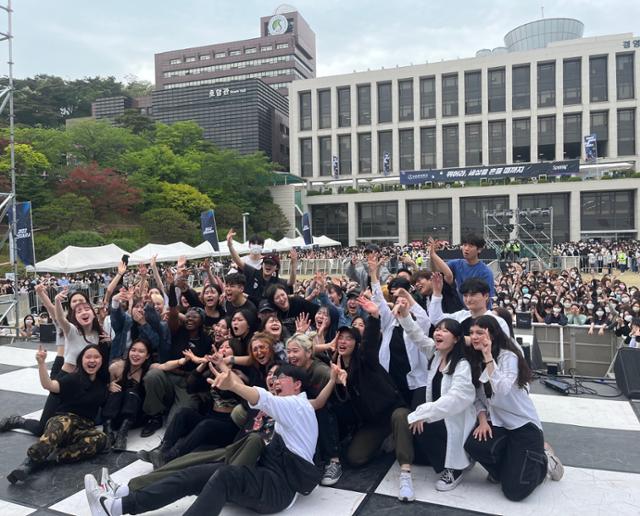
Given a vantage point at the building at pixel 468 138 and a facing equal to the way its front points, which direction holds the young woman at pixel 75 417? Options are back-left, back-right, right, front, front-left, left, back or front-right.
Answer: front

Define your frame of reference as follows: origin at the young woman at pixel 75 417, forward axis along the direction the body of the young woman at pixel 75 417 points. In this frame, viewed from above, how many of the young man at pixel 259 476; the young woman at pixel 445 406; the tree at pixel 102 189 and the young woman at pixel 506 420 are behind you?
1

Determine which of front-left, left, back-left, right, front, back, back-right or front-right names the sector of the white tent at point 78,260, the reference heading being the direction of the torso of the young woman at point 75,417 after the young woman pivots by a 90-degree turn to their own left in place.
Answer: left

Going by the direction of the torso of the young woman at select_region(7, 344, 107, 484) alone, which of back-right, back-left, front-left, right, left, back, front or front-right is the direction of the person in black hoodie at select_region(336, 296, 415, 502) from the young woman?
front-left

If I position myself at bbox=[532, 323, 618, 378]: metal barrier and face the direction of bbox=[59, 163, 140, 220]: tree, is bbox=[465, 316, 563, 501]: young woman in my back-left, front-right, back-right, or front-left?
back-left

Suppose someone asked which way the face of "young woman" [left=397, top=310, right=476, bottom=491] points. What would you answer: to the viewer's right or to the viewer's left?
to the viewer's left

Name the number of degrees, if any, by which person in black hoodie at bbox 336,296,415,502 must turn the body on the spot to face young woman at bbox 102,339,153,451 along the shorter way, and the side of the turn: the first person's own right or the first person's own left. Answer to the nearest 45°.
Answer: approximately 45° to the first person's own right

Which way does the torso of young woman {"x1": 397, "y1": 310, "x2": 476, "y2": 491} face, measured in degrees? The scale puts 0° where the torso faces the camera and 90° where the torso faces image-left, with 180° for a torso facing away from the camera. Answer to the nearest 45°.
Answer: approximately 45°

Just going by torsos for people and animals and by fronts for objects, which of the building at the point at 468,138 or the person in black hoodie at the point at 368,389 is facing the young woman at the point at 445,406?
the building

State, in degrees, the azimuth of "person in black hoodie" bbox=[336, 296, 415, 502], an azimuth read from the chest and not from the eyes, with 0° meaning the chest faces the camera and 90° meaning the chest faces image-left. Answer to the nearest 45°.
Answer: approximately 45°

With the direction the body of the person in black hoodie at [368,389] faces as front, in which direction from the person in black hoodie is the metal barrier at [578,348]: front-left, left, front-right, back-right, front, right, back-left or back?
back

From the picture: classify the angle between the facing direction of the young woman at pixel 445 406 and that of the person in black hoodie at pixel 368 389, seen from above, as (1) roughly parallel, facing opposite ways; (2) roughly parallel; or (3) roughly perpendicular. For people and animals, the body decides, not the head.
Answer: roughly parallel

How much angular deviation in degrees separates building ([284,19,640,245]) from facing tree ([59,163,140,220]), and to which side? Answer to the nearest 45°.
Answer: approximately 45° to its right

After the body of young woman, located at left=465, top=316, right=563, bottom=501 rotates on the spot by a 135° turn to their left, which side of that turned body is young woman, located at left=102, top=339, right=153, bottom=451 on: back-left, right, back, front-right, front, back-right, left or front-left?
back

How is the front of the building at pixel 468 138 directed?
toward the camera
